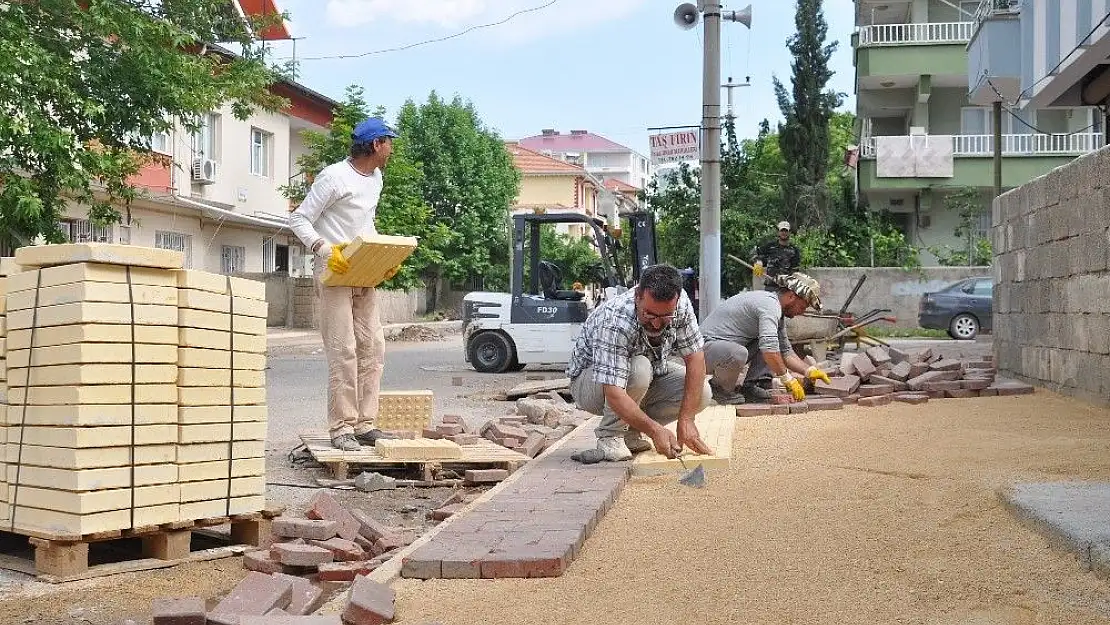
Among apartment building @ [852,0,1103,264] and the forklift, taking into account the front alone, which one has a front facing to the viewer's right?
the forklift

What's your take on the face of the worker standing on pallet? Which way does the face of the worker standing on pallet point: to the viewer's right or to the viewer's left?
to the viewer's right

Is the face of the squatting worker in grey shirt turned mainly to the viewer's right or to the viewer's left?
to the viewer's right

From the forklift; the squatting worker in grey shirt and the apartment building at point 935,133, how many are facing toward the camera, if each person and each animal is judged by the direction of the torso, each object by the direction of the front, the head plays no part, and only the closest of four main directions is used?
1

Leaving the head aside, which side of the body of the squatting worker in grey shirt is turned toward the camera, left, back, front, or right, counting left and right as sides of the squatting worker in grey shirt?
right

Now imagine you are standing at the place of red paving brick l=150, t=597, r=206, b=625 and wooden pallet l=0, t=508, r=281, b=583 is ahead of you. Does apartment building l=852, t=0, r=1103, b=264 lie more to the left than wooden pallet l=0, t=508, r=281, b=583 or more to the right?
right

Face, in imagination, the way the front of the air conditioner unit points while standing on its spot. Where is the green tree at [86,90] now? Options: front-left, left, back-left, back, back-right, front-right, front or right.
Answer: front-right

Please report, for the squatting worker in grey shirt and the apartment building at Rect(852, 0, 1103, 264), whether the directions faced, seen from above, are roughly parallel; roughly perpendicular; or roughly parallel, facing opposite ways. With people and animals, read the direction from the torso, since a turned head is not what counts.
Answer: roughly perpendicular

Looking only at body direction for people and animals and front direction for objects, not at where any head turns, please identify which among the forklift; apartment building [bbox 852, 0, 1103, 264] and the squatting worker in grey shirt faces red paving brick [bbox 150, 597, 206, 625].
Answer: the apartment building

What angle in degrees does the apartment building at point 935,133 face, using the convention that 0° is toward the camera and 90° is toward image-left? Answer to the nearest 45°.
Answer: approximately 0°

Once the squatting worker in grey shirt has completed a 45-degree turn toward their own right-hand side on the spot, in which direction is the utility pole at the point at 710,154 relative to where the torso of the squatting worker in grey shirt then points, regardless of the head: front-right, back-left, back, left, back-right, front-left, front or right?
back-left

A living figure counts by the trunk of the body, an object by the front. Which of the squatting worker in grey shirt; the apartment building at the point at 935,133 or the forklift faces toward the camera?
the apartment building

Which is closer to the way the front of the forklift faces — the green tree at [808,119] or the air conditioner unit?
the green tree

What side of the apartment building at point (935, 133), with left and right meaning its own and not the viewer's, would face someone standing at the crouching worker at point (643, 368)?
front

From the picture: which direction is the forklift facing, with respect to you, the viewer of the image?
facing to the right of the viewer
